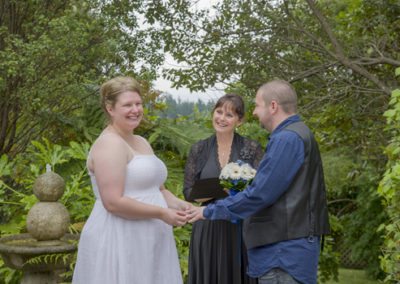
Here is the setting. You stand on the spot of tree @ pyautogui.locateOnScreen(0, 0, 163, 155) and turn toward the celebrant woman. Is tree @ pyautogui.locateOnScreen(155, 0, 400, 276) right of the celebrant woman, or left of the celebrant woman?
left

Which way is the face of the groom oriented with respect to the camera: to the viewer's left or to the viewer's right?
to the viewer's left

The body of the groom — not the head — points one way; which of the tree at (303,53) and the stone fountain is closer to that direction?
the stone fountain

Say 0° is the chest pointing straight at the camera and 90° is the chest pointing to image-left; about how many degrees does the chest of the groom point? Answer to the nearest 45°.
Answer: approximately 90°

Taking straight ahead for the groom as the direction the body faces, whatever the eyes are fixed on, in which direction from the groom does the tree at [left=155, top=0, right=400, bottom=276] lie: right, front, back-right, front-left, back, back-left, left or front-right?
right

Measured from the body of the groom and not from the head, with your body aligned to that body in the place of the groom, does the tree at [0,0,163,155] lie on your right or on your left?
on your right

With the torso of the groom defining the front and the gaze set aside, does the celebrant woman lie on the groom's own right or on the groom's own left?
on the groom's own right

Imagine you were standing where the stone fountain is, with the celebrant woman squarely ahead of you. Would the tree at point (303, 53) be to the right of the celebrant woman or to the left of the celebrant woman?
left
